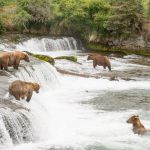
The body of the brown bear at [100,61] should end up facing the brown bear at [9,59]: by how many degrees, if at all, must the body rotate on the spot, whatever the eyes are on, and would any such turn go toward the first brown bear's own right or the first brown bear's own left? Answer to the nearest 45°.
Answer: approximately 45° to the first brown bear's own left

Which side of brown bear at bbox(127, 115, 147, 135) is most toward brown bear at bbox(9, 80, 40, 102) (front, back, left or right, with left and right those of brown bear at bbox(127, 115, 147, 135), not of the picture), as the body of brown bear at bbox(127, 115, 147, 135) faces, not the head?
front

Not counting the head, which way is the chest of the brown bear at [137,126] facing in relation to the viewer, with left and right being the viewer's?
facing to the left of the viewer

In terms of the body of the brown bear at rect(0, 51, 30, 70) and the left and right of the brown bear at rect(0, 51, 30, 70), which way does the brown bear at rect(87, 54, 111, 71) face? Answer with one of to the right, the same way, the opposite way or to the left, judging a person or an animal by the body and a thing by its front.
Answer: the opposite way

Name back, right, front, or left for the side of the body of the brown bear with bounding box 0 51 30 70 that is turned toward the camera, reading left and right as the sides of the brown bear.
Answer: right

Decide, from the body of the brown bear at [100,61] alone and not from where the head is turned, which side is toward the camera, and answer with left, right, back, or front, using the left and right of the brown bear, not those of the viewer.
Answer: left
